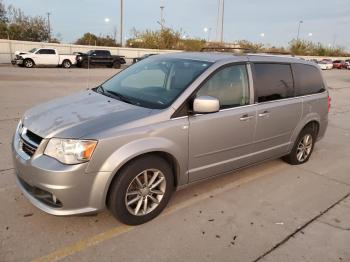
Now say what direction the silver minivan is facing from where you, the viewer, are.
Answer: facing the viewer and to the left of the viewer

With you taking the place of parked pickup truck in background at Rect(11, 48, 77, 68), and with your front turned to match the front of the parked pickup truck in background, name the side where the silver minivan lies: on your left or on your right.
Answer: on your left

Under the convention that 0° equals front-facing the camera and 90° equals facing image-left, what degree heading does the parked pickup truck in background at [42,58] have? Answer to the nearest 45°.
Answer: approximately 90°

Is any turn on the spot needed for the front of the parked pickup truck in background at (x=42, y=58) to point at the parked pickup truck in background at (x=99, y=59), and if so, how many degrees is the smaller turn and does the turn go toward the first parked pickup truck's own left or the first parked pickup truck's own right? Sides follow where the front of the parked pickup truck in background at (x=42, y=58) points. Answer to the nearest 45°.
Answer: approximately 135° to the first parked pickup truck's own right

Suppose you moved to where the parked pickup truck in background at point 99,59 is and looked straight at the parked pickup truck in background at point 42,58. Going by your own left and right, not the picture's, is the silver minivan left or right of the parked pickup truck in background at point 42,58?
left
